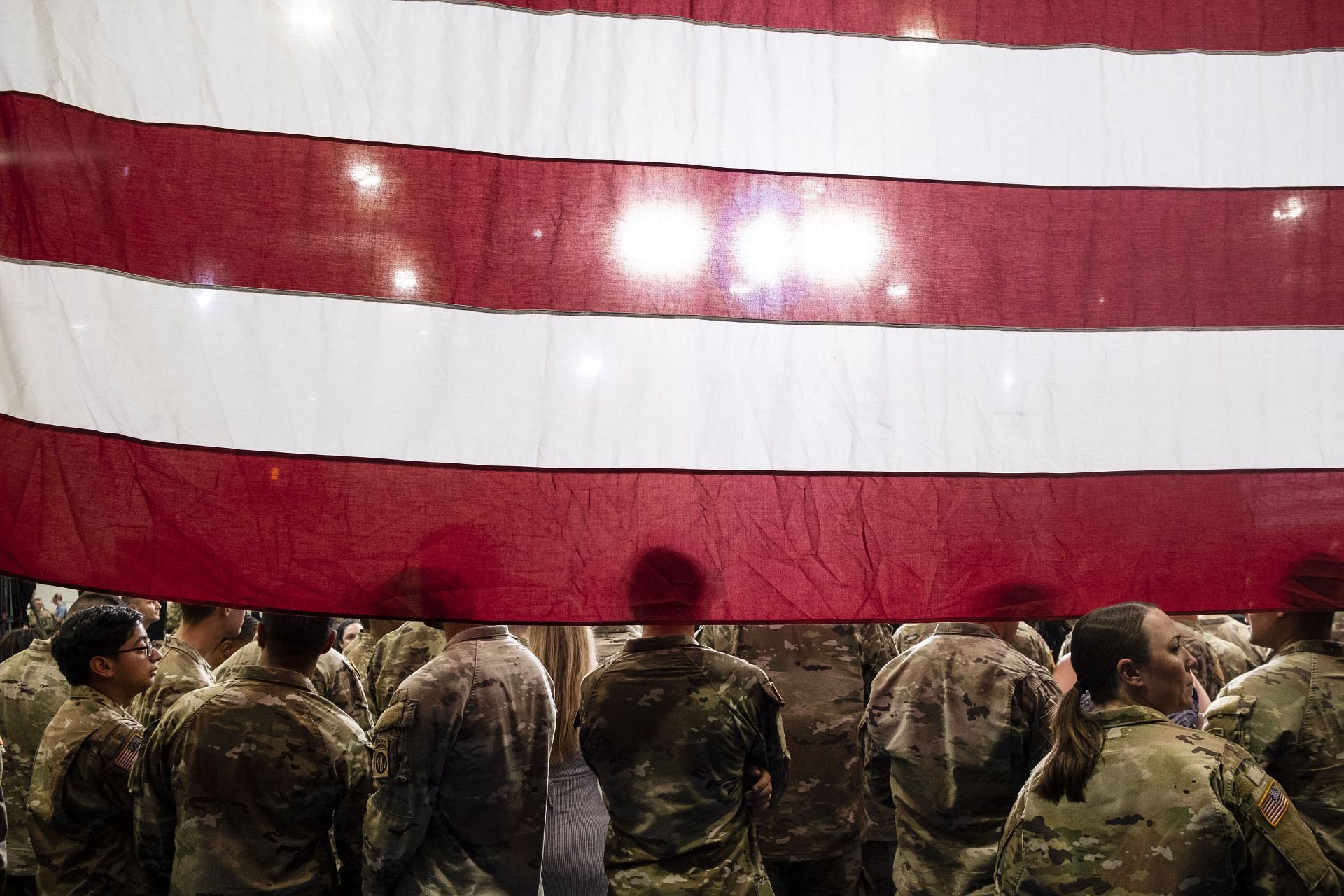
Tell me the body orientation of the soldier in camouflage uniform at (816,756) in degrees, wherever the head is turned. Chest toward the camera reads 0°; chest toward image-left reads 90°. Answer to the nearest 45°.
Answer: approximately 180°

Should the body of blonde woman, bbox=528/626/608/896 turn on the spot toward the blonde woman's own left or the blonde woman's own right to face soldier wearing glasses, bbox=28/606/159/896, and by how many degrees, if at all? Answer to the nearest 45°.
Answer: approximately 90° to the blonde woman's own left

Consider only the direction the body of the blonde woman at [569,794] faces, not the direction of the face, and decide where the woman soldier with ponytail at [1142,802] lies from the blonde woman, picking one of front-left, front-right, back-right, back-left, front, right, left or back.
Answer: back-right

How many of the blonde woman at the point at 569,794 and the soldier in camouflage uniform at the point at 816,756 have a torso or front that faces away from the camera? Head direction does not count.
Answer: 2

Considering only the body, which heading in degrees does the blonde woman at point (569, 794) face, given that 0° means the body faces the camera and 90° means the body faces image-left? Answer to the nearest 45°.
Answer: approximately 180°

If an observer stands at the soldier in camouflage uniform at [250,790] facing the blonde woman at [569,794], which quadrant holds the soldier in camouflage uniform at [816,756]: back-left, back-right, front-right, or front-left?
front-right

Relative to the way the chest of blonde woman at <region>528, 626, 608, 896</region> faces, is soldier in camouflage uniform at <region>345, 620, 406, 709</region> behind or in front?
in front

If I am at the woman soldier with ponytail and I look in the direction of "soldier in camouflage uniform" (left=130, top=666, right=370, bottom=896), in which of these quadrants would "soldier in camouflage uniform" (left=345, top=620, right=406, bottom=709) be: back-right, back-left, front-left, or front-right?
front-right

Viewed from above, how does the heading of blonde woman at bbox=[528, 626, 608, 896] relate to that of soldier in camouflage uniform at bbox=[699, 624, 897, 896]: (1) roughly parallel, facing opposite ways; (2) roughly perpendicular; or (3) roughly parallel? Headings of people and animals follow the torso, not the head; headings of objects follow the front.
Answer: roughly parallel

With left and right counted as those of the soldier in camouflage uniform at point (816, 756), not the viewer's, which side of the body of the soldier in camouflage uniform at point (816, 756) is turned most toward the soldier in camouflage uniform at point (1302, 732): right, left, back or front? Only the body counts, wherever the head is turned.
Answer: right

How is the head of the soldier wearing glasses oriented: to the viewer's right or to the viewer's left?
to the viewer's right

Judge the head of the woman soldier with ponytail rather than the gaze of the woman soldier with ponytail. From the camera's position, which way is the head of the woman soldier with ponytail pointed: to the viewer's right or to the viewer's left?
to the viewer's right

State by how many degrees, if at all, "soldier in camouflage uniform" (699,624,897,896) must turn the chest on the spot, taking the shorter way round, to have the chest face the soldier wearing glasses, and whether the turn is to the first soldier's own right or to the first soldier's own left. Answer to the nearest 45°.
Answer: approximately 90° to the first soldier's own left

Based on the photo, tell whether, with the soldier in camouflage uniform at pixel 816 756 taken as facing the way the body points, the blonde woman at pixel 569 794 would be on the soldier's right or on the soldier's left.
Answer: on the soldier's left

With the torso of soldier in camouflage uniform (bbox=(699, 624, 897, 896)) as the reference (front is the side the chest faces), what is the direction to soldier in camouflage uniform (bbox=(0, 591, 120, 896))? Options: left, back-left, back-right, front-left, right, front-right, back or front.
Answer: left
